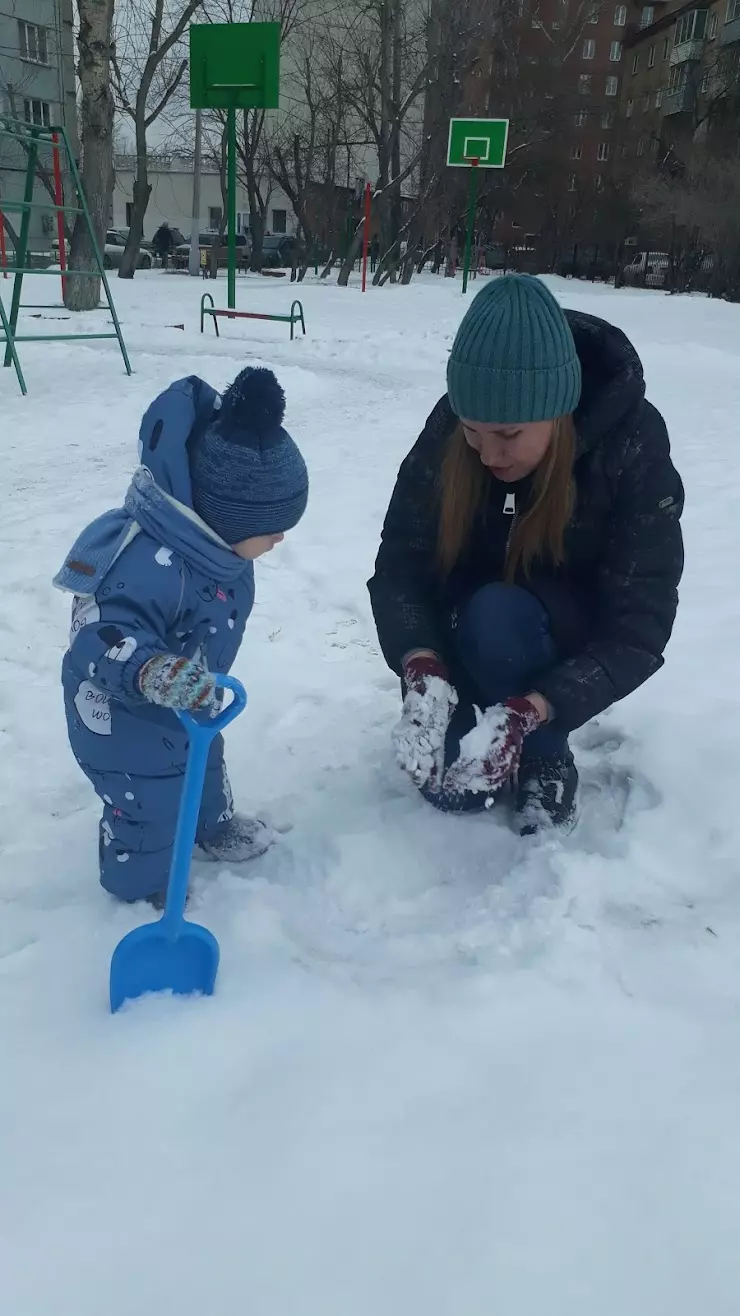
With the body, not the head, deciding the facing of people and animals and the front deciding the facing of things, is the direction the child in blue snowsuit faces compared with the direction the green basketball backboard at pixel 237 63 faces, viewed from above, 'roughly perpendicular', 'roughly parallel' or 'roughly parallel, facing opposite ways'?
roughly perpendicular

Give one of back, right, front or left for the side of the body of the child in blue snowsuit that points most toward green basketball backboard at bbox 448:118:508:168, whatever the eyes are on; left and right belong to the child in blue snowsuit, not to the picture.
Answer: left

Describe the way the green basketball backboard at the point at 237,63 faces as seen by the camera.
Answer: facing away from the viewer

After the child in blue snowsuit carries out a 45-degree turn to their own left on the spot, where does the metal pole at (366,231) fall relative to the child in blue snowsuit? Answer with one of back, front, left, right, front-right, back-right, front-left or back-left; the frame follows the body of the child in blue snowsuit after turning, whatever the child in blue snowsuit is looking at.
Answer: front-left

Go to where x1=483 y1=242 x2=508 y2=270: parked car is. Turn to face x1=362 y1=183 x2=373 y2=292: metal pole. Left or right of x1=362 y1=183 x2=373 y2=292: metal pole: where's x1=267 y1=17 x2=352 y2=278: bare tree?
right

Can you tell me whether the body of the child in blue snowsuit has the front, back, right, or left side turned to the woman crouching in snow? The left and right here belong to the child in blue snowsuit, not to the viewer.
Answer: front

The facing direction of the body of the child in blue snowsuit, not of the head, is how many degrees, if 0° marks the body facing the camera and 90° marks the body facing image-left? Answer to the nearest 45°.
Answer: approximately 270°

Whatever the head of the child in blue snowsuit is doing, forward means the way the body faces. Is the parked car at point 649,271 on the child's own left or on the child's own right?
on the child's own left

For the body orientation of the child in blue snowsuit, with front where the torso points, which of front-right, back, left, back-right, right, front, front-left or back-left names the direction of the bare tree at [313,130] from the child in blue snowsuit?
left

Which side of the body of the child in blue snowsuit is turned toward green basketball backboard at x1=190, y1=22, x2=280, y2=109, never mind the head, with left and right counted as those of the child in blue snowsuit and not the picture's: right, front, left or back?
left

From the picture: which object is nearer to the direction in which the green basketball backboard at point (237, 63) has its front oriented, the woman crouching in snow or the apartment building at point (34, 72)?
the apartment building

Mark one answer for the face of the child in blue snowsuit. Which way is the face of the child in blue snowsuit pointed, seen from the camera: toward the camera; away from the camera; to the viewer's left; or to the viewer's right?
to the viewer's right

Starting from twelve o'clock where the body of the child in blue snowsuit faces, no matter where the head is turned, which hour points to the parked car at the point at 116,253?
The parked car is roughly at 9 o'clock from the child in blue snowsuit.

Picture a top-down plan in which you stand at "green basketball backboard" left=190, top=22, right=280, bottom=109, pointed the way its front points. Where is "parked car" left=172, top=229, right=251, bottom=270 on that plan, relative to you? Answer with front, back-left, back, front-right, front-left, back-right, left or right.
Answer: front
